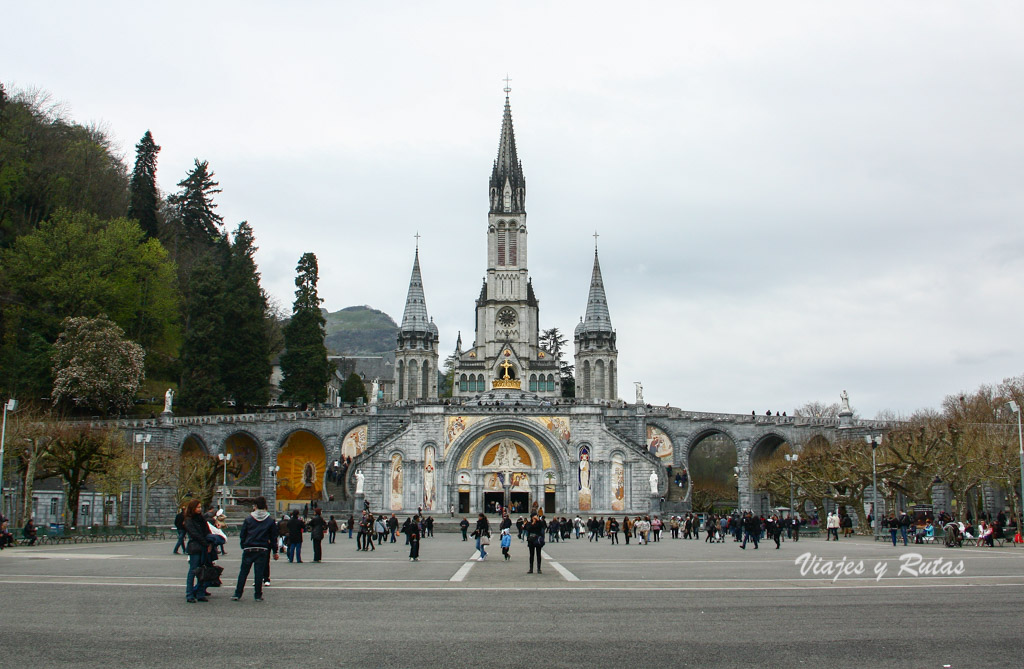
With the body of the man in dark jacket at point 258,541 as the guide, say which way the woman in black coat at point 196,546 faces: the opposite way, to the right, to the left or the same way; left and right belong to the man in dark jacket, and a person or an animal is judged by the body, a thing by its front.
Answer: to the right

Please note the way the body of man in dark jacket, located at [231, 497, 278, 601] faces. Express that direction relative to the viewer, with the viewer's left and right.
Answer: facing away from the viewer

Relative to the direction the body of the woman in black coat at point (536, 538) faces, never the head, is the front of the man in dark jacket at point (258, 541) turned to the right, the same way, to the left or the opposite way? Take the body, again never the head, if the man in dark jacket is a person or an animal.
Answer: the opposite way

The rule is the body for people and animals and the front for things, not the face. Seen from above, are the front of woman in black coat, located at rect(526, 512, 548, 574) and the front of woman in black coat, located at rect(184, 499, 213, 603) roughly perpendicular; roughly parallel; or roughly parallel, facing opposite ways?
roughly perpendicular

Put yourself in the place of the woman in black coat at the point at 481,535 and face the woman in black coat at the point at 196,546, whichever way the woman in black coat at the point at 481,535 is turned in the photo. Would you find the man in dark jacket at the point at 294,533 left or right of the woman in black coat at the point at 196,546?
right

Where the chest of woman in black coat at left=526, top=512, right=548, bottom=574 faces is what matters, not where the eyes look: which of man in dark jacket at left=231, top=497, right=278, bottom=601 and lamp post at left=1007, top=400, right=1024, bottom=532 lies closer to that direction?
the man in dark jacket

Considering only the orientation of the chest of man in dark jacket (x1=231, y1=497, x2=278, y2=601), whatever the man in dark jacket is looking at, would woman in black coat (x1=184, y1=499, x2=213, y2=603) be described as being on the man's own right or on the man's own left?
on the man's own left

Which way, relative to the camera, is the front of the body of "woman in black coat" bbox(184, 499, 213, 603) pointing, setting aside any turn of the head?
to the viewer's right

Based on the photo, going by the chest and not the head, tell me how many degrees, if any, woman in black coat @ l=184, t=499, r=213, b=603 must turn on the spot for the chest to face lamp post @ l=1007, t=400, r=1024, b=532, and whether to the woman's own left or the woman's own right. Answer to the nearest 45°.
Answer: approximately 45° to the woman's own left

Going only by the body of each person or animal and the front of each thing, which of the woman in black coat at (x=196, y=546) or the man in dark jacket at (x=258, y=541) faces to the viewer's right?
the woman in black coat
